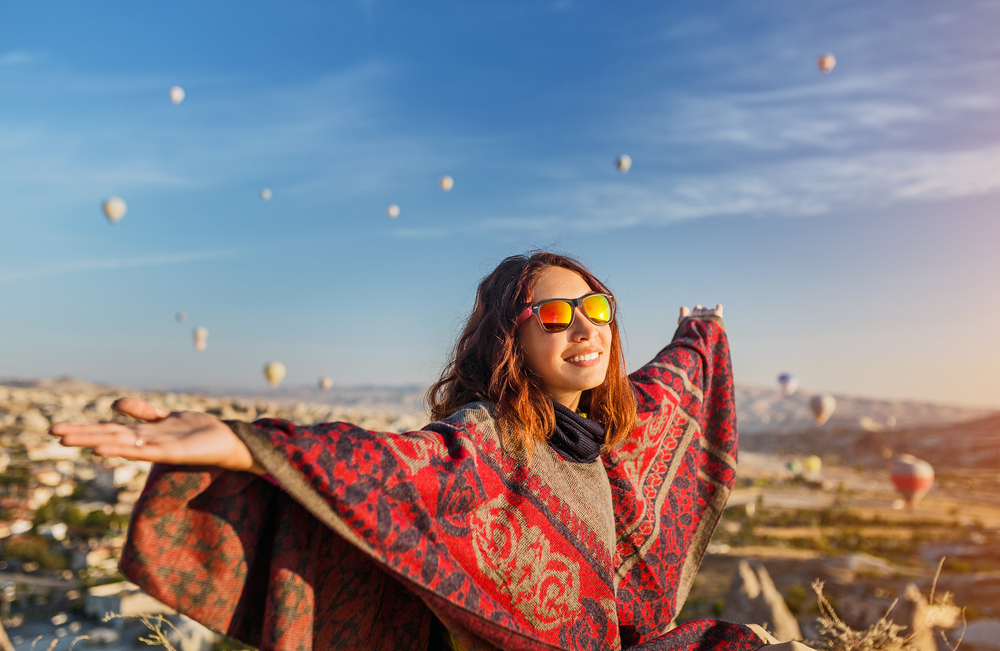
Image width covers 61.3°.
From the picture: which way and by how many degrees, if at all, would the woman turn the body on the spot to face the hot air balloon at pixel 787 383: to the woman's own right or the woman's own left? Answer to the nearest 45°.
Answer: approximately 90° to the woman's own left

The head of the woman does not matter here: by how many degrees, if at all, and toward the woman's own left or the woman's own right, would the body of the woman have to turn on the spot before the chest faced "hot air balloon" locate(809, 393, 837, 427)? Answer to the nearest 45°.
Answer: approximately 90° to the woman's own left

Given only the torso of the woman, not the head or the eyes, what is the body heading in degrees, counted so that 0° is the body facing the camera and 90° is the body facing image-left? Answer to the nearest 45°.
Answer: approximately 315°

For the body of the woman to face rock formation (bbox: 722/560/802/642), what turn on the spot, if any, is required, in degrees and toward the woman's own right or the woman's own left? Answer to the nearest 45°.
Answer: approximately 90° to the woman's own left
